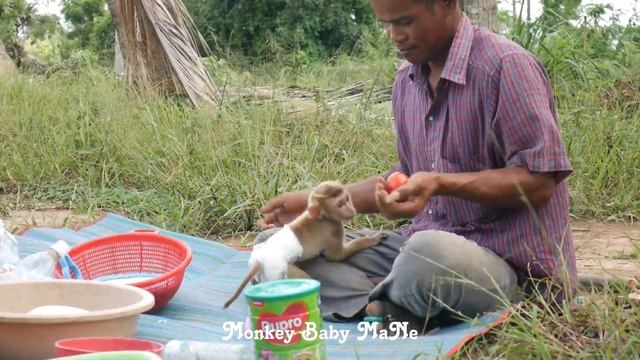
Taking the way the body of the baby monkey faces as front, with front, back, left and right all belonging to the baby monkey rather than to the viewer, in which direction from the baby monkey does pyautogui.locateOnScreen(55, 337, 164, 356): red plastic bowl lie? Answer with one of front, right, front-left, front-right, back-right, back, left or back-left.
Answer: back-right

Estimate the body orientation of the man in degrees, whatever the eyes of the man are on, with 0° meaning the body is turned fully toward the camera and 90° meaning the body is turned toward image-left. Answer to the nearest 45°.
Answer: approximately 45°

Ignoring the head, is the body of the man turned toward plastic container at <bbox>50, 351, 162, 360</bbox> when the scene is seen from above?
yes

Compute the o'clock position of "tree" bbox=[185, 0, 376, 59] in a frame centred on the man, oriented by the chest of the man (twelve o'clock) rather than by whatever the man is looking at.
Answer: The tree is roughly at 4 o'clock from the man.

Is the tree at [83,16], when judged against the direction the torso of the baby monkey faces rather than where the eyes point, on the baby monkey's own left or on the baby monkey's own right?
on the baby monkey's own left

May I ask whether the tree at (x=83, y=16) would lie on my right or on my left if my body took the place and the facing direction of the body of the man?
on my right

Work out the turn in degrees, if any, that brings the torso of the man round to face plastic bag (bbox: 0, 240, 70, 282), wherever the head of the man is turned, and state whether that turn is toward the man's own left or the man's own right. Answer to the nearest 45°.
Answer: approximately 45° to the man's own right

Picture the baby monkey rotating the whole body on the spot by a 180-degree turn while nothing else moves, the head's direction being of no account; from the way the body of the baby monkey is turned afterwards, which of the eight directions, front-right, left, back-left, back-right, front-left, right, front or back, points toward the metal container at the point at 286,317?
left

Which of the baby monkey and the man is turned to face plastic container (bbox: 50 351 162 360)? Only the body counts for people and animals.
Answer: the man

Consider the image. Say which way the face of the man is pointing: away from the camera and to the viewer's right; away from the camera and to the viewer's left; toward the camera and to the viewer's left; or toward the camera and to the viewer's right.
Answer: toward the camera and to the viewer's left

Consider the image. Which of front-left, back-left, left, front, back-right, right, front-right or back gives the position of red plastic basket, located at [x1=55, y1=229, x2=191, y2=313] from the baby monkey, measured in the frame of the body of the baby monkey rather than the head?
back-left

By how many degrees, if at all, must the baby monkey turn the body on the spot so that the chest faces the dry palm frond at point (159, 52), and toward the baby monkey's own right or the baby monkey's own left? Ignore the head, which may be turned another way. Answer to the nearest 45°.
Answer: approximately 90° to the baby monkey's own left

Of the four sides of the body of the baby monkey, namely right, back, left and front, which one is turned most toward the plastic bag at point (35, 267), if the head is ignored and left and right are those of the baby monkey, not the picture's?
back

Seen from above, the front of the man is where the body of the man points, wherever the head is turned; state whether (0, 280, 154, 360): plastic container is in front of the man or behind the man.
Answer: in front

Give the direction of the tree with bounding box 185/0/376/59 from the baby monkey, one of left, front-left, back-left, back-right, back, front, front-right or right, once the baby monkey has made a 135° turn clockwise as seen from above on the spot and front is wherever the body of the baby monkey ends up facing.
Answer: back-right

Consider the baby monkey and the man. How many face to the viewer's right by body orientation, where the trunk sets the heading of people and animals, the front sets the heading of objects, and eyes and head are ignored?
1

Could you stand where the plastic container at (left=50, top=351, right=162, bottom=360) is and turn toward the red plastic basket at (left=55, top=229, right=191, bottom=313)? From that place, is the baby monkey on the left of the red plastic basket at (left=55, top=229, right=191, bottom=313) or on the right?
right

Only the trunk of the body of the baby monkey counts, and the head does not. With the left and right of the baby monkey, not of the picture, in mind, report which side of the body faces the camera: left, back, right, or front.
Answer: right

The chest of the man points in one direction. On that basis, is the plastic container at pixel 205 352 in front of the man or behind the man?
in front
